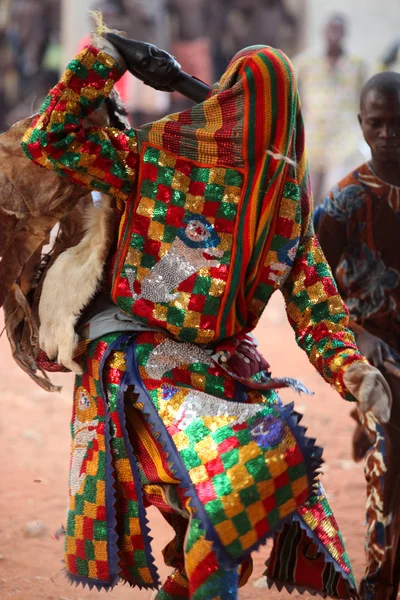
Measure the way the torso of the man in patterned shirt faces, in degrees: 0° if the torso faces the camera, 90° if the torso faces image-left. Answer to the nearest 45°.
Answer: approximately 0°

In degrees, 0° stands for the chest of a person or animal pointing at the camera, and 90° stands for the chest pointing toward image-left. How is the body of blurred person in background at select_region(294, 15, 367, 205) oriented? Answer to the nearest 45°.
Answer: approximately 0°

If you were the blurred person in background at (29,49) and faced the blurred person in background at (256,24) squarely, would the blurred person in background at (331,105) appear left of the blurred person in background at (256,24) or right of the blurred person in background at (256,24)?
right

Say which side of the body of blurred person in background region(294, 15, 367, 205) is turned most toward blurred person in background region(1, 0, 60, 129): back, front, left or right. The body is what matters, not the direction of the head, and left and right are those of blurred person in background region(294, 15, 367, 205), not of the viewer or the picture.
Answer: right

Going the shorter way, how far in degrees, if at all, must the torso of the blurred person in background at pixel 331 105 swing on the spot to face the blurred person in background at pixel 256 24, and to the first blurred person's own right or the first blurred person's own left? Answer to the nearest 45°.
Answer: approximately 135° to the first blurred person's own right

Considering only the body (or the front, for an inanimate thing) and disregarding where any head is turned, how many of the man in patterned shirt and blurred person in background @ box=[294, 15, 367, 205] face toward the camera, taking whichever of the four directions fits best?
2

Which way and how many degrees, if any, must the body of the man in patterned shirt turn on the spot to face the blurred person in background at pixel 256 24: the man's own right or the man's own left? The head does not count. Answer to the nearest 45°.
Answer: approximately 180°

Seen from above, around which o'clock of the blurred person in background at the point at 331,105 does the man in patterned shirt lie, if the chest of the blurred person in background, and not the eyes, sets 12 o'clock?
The man in patterned shirt is roughly at 12 o'clock from the blurred person in background.

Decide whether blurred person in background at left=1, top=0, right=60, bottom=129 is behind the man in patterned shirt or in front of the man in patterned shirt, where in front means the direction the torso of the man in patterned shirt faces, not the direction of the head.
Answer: behind

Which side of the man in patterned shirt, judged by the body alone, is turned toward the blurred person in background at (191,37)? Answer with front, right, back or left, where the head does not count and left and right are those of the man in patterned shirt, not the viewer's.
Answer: back

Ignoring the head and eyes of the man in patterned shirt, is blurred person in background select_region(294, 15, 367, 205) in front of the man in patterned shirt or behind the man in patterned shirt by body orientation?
behind
